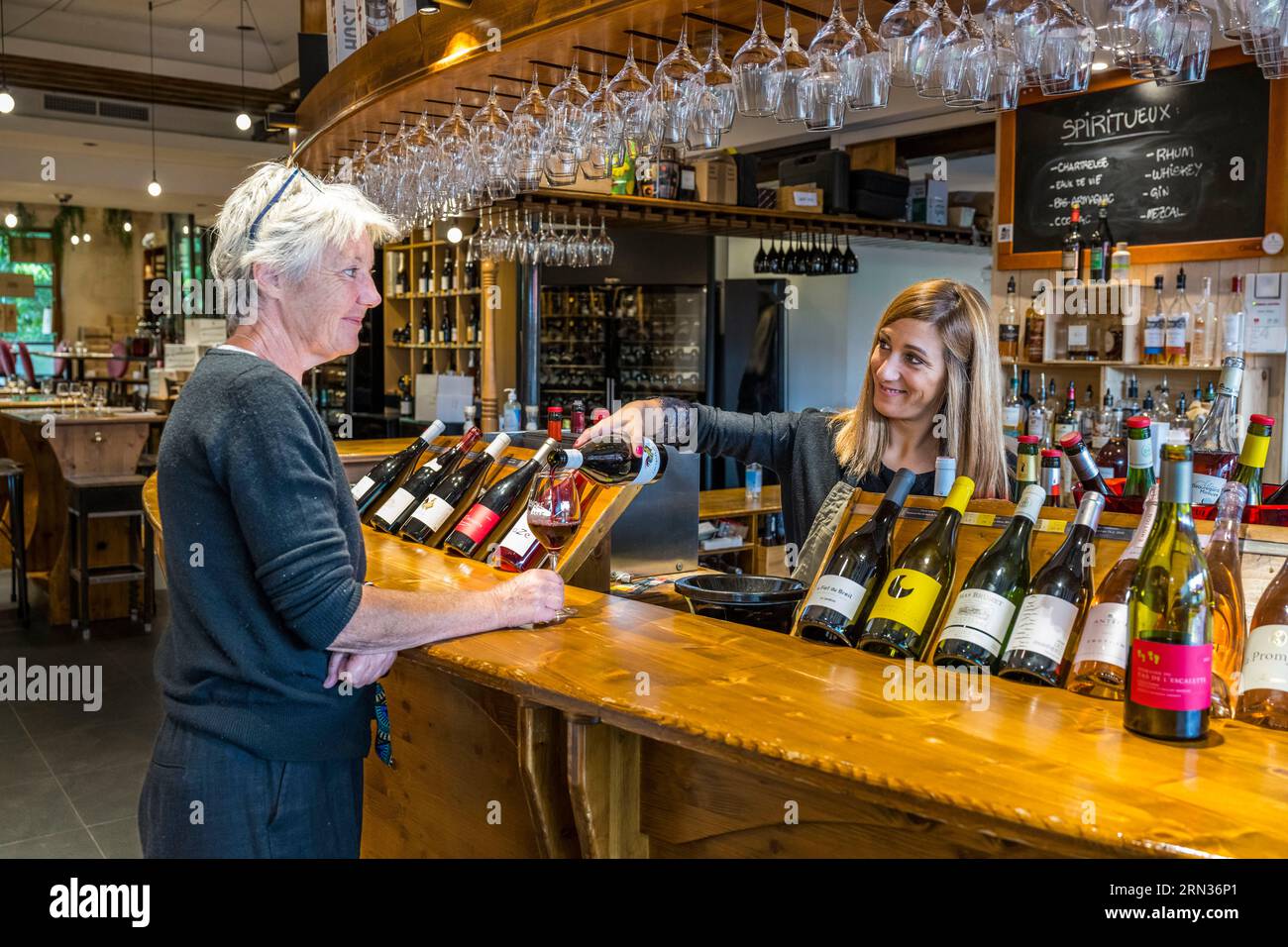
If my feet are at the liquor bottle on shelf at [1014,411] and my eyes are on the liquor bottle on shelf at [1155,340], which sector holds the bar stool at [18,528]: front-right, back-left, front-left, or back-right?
back-right

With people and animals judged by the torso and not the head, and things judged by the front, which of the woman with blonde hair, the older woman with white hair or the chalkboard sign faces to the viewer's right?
the older woman with white hair

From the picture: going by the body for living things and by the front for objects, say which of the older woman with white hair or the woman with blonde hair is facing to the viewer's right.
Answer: the older woman with white hair

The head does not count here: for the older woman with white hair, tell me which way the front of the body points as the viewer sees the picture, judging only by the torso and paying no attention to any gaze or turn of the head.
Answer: to the viewer's right

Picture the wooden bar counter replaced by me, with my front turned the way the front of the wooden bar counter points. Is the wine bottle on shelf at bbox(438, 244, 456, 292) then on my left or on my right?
on my right

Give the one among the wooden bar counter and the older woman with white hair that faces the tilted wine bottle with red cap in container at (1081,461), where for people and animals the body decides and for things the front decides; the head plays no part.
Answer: the older woman with white hair

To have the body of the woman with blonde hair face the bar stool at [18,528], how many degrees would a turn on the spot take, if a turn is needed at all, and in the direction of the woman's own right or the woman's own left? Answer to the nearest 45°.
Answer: approximately 90° to the woman's own right

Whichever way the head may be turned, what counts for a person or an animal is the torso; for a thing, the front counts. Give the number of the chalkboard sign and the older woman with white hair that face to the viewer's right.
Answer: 1

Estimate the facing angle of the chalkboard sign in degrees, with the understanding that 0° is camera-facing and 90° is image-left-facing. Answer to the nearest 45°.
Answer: approximately 45°

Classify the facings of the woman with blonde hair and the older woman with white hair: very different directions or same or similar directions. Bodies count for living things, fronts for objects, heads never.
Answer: very different directions
